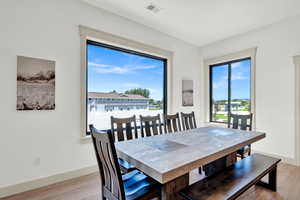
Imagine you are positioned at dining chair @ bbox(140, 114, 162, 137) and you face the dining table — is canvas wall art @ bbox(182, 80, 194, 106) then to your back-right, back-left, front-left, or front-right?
back-left

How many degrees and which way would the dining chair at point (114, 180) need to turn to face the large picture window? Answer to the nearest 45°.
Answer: approximately 45° to its left

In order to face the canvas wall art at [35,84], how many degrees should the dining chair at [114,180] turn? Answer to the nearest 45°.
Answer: approximately 90° to its left

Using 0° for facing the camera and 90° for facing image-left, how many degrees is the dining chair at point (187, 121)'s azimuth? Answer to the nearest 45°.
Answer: approximately 315°

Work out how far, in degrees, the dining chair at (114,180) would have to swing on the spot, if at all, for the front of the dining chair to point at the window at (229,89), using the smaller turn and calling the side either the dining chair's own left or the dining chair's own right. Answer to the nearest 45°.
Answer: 0° — it already faces it

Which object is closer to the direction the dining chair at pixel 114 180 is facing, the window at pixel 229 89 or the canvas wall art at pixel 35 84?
the window

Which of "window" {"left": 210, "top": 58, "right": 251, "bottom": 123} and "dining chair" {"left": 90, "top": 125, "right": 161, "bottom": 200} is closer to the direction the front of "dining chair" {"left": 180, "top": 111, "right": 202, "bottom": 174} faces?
the dining chair

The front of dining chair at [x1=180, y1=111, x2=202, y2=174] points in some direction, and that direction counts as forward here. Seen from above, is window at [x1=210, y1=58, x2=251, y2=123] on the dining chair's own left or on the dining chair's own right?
on the dining chair's own left

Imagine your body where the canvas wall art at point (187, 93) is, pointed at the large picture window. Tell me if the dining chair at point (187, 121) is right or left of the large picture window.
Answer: left

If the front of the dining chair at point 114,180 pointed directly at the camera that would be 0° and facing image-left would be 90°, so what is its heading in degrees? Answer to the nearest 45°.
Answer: approximately 225°

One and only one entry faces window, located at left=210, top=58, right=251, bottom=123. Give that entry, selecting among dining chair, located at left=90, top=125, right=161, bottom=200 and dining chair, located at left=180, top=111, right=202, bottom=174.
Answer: dining chair, located at left=90, top=125, right=161, bottom=200
